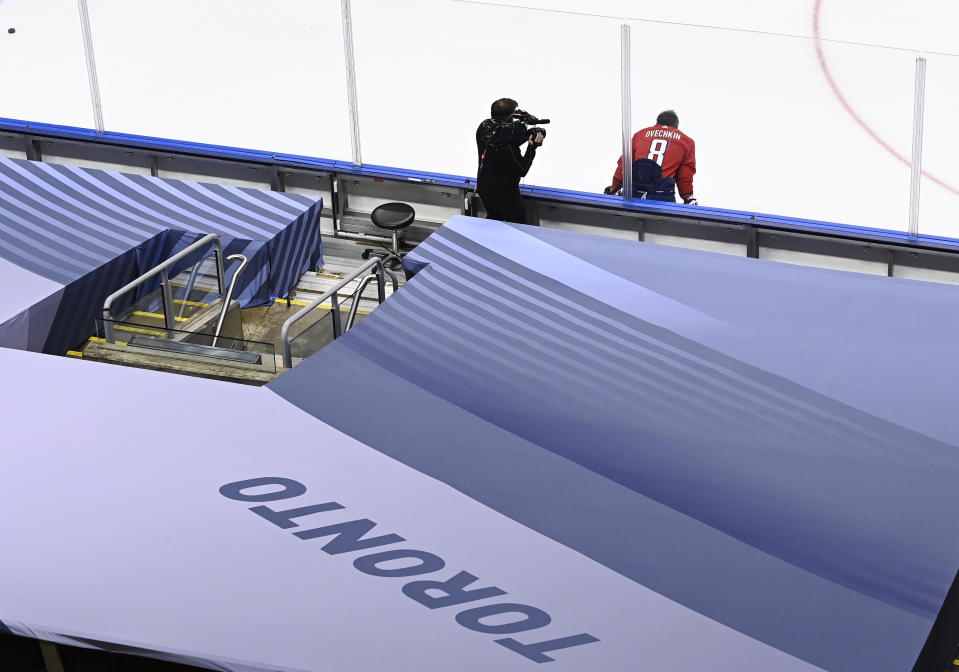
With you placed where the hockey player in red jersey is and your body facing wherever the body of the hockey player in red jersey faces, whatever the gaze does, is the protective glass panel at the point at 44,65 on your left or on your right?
on your left

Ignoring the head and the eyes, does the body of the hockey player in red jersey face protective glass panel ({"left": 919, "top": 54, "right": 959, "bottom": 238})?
no

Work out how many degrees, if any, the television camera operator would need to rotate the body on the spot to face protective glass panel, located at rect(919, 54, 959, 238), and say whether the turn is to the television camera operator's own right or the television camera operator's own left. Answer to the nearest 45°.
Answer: approximately 45° to the television camera operator's own right

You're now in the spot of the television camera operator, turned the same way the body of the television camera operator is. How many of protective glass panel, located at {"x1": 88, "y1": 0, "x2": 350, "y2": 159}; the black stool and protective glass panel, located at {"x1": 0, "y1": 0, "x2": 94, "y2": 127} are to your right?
0

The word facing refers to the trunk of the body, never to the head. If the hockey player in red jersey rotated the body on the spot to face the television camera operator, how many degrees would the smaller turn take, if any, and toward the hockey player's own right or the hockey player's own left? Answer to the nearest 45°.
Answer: approximately 90° to the hockey player's own left

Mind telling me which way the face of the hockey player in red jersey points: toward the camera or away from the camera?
away from the camera

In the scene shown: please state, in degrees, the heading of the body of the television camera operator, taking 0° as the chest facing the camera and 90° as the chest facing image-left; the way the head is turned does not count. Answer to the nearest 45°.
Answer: approximately 225°

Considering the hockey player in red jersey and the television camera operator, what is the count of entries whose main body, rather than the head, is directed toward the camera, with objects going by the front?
0

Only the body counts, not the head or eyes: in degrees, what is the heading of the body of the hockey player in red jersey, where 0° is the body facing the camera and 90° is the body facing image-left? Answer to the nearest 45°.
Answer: approximately 180°

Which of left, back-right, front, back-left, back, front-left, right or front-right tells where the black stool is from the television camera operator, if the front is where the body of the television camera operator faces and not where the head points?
back-left

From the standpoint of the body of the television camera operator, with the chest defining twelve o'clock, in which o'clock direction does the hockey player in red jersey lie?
The hockey player in red jersey is roughly at 1 o'clock from the television camera operator.

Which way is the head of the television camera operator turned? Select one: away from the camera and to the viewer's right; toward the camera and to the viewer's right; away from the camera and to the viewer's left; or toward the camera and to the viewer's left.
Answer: away from the camera and to the viewer's right

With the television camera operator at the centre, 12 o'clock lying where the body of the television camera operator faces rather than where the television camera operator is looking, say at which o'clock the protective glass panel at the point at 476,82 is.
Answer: The protective glass panel is roughly at 10 o'clock from the television camera operator.

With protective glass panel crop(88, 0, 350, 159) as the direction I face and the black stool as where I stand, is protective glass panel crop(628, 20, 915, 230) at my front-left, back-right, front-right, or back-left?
back-right

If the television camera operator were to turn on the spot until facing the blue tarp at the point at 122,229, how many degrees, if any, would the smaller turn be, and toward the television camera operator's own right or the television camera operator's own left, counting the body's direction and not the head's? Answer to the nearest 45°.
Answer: approximately 135° to the television camera operator's own left

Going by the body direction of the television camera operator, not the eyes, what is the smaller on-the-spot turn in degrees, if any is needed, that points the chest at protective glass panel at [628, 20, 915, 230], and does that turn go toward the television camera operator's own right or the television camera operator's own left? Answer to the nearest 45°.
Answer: approximately 45° to the television camera operator's own right
